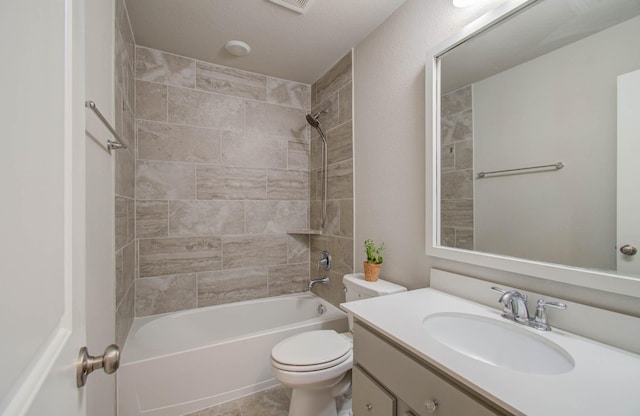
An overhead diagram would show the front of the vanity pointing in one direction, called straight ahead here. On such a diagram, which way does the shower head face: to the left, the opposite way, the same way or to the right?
the same way

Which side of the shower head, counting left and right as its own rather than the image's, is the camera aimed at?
left

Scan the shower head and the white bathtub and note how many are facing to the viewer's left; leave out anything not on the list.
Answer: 1

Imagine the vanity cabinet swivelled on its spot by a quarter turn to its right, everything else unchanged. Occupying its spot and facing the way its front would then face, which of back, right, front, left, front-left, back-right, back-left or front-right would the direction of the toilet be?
front

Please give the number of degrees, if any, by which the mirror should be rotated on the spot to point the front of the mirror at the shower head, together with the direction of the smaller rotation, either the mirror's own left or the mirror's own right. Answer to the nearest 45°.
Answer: approximately 45° to the mirror's own right

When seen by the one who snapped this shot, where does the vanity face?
facing the viewer and to the left of the viewer

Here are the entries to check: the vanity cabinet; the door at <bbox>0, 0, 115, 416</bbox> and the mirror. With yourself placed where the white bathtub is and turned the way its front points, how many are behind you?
0

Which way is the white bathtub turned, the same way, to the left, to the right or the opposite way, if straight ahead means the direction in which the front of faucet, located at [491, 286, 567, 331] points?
to the left

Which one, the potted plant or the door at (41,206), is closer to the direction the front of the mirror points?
the door

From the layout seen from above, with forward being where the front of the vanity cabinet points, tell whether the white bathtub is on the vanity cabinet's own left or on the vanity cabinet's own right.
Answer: on the vanity cabinet's own right

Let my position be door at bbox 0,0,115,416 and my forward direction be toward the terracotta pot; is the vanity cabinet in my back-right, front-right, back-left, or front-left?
front-right

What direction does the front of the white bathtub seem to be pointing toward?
toward the camera

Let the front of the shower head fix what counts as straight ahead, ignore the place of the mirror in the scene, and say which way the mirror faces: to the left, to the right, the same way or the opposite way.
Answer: the same way

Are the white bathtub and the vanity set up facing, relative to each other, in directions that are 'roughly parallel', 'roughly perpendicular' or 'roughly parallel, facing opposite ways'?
roughly perpendicular

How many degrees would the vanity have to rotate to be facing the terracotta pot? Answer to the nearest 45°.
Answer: approximately 90° to its right

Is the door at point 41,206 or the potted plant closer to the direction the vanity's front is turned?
the door

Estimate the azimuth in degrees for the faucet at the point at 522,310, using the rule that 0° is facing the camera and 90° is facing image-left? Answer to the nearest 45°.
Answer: approximately 45°
